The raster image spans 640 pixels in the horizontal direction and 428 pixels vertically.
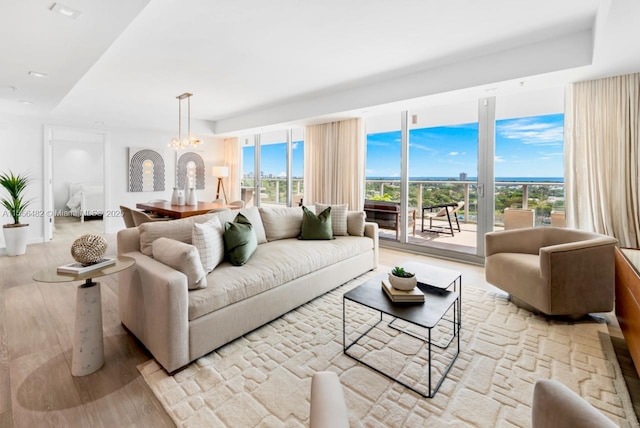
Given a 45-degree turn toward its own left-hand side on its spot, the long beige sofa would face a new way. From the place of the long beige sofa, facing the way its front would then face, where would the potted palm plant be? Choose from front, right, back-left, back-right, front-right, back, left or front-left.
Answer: back-left

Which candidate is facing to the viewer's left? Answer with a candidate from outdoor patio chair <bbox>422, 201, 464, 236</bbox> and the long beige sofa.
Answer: the outdoor patio chair

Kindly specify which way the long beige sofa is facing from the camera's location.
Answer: facing the viewer and to the right of the viewer

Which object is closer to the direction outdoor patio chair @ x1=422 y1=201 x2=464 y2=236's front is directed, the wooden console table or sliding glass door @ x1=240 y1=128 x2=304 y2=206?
the sliding glass door

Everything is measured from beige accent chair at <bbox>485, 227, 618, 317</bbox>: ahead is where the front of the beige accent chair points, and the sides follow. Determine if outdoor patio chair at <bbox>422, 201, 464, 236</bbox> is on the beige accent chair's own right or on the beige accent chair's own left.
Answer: on the beige accent chair's own right

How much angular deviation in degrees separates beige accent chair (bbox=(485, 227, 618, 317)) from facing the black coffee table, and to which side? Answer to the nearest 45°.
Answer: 0° — it already faces it

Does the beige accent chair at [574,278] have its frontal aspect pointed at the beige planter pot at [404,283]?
yes

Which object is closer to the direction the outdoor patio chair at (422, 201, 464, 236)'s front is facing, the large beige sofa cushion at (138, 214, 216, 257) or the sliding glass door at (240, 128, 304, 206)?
the sliding glass door

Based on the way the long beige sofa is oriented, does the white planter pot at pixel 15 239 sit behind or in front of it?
behind

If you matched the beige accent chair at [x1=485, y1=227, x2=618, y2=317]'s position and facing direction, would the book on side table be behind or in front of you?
in front

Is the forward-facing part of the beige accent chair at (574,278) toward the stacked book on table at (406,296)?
yes

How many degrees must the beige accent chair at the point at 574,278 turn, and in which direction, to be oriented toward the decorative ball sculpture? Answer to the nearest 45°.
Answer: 0° — it already faces it

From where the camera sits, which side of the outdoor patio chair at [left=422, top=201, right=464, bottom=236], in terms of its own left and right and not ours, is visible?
left

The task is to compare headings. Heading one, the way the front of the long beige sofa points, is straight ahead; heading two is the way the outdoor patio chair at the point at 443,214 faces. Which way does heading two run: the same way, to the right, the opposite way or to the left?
the opposite way
